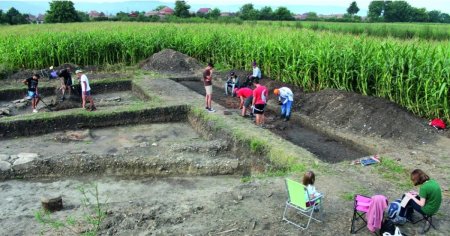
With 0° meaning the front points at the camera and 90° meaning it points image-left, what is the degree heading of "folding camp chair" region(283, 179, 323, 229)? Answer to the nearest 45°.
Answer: approximately 225°

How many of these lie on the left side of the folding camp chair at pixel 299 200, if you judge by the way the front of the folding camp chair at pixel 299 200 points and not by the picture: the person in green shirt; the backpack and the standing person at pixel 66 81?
1

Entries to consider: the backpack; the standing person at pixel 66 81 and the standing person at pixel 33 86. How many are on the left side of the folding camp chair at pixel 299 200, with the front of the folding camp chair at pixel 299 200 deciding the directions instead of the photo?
2

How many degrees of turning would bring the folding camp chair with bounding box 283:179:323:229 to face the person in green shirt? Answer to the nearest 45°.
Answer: approximately 45° to its right

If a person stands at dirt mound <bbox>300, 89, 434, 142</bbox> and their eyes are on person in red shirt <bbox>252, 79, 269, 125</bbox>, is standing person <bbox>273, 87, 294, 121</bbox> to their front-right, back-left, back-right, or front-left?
front-right

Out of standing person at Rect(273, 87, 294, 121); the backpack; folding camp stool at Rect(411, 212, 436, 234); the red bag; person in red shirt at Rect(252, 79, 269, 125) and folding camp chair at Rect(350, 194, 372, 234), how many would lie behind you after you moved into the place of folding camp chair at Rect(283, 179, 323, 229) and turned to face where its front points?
0

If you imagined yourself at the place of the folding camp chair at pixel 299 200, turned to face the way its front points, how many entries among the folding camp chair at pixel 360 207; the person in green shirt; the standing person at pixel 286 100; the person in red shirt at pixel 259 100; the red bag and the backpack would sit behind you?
0

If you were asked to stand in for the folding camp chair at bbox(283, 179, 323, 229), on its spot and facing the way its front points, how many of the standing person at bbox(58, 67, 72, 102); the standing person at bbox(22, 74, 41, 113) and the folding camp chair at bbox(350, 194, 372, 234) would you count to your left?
2

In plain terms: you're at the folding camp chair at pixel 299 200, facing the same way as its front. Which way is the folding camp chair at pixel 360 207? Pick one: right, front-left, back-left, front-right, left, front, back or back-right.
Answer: front-right

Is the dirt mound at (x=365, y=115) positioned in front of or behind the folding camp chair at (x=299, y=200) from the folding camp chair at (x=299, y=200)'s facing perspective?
in front

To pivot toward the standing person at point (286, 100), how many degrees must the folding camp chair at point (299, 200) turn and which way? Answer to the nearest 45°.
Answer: approximately 45° to its left

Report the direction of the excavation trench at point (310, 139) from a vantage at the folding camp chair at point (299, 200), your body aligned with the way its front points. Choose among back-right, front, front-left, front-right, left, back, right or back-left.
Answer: front-left

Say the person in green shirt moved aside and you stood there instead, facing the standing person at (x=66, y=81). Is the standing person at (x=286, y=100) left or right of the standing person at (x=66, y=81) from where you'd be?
right

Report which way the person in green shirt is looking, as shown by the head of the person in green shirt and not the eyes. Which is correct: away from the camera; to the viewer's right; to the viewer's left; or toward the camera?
to the viewer's left

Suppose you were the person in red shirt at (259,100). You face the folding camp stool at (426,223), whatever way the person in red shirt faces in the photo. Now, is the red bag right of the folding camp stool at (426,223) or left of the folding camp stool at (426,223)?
left

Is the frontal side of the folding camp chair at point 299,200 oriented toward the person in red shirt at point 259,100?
no
